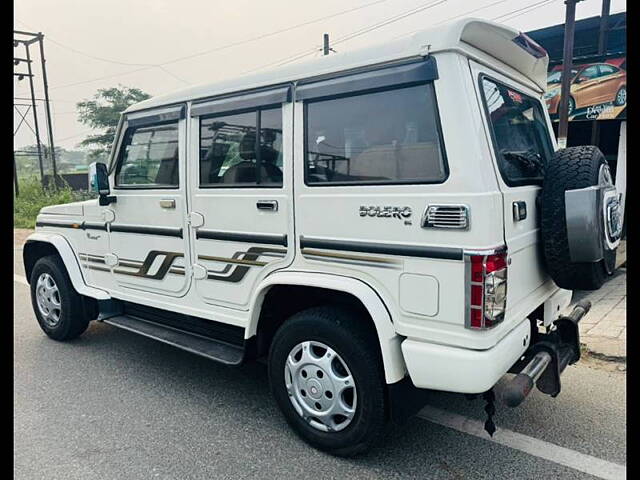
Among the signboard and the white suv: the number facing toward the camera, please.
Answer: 1

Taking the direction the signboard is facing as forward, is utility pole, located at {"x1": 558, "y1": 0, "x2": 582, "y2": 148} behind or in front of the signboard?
in front

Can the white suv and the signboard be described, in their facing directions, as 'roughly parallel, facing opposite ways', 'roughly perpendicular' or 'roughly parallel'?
roughly perpendicular

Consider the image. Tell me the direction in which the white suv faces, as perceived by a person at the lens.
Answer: facing away from the viewer and to the left of the viewer

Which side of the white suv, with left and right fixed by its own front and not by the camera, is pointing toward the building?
right

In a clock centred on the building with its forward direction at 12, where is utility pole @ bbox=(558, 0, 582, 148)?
The utility pole is roughly at 11 o'clock from the building.

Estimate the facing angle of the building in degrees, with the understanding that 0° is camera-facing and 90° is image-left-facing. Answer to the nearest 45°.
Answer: approximately 45°

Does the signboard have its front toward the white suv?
yes
